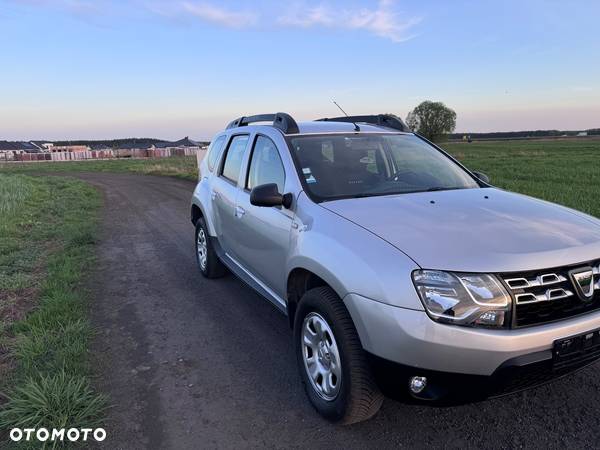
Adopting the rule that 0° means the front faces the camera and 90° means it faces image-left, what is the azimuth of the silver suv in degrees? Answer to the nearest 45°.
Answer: approximately 315°
